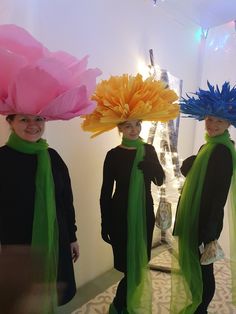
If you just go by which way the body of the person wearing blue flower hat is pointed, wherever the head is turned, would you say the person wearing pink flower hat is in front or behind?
in front

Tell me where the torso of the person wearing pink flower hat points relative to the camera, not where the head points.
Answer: toward the camera

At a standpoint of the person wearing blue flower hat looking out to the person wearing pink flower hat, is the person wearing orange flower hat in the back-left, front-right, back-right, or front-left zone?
front-right

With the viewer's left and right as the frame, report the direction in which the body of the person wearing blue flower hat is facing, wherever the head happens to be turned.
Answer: facing the viewer and to the left of the viewer

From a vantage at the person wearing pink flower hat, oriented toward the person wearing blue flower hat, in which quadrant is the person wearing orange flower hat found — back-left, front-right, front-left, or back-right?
front-left

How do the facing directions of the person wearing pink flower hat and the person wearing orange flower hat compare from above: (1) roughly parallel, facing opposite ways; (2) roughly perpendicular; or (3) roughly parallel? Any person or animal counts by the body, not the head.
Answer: roughly parallel

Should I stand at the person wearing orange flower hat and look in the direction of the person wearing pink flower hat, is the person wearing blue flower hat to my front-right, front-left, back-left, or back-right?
back-left

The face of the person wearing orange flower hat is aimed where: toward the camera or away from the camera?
toward the camera

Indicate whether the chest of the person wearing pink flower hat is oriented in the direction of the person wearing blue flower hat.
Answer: no

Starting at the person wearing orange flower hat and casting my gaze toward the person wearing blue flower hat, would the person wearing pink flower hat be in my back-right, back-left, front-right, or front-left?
back-right

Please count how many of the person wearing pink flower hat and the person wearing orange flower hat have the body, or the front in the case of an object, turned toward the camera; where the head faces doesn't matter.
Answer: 2

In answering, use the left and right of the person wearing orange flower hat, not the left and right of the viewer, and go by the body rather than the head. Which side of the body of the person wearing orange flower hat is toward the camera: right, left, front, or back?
front
